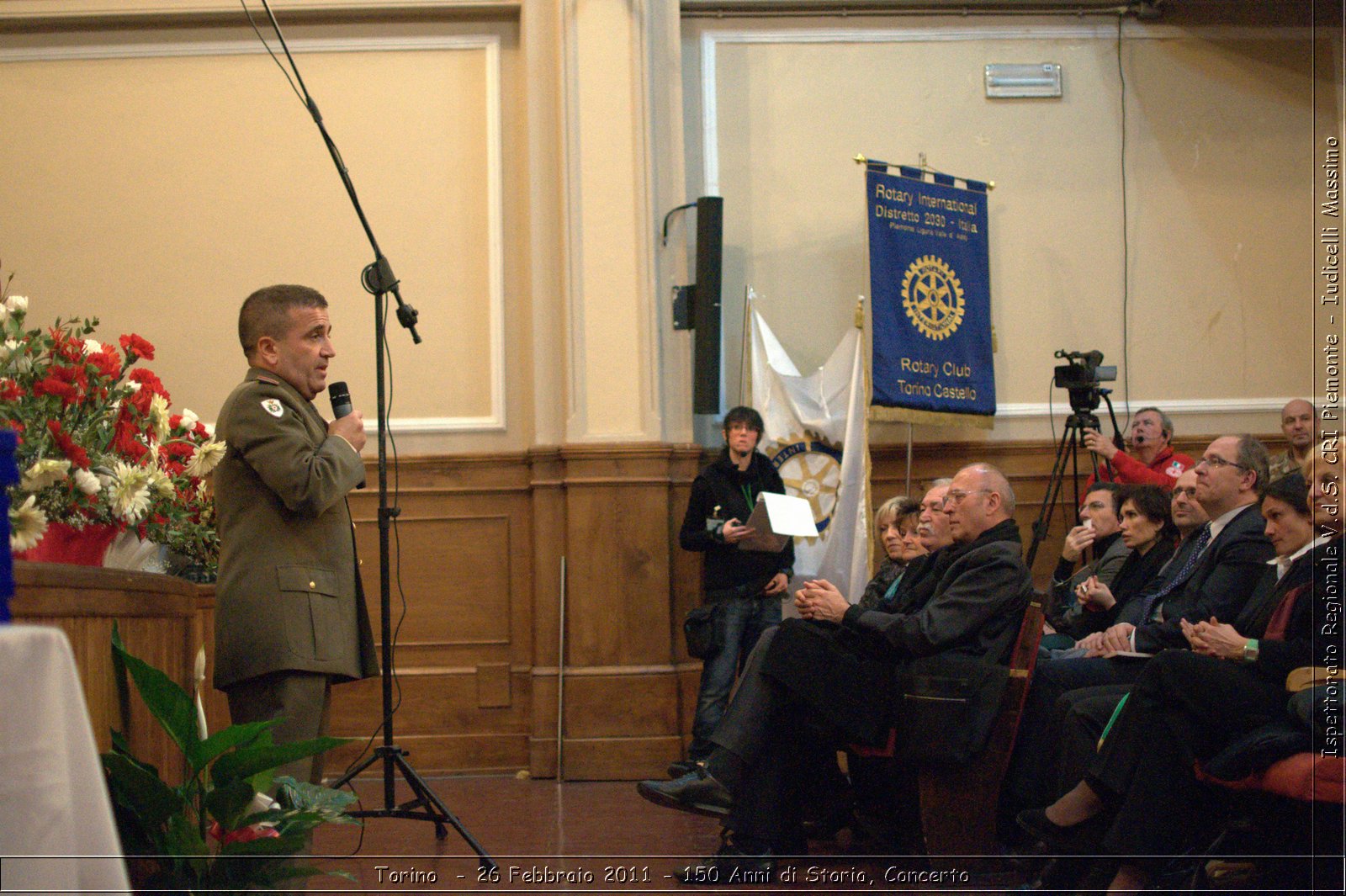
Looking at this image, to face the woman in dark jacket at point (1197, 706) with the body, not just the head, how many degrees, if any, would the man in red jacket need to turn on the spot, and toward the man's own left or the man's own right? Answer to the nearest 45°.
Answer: approximately 45° to the man's own left

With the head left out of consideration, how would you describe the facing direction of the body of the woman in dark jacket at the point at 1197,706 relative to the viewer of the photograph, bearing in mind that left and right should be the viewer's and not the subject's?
facing to the left of the viewer

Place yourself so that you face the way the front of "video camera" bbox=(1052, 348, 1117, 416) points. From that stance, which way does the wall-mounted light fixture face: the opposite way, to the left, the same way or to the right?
to the left

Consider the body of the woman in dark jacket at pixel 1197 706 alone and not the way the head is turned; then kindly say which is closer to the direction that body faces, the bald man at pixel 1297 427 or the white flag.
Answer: the white flag

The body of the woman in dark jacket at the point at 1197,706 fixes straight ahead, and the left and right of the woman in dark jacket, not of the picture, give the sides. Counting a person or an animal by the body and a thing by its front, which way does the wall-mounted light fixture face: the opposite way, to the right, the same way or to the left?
to the left

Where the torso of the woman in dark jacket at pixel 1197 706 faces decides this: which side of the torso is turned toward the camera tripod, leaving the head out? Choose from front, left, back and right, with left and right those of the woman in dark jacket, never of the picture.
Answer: right

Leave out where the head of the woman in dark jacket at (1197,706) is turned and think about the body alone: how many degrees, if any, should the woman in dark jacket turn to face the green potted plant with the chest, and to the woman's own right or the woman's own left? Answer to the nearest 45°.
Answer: approximately 45° to the woman's own left

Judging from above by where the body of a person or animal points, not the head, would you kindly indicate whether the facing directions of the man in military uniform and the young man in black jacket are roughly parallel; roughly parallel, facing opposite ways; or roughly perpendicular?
roughly perpendicular

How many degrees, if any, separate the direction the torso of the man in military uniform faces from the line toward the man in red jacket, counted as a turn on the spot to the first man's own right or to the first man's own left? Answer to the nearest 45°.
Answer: approximately 45° to the first man's own left

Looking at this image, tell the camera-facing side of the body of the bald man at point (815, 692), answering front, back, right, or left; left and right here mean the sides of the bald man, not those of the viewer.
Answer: left

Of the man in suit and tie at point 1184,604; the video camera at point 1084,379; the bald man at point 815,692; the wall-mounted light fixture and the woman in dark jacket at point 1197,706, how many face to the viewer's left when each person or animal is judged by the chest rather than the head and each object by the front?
4

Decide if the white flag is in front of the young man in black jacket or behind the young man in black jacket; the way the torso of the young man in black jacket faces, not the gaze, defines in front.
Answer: behind

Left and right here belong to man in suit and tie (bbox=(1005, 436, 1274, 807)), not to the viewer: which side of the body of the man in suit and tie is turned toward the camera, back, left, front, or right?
left

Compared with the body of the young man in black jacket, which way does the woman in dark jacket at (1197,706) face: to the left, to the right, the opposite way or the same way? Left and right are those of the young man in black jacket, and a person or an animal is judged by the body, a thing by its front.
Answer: to the right

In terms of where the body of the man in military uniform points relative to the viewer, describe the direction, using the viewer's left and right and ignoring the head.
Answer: facing to the right of the viewer

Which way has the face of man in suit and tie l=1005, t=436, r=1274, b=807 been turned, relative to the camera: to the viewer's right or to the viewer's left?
to the viewer's left
